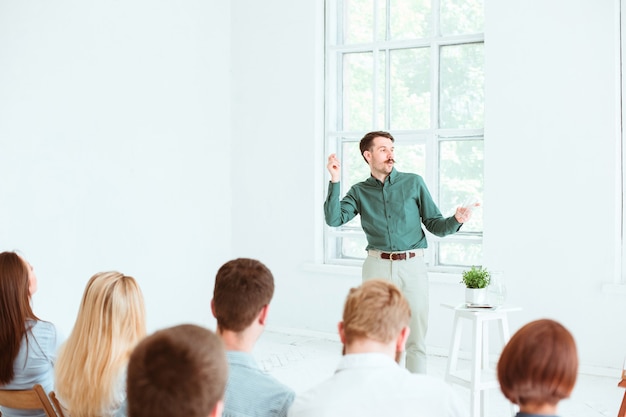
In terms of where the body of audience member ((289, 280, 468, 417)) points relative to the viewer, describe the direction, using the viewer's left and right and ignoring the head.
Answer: facing away from the viewer

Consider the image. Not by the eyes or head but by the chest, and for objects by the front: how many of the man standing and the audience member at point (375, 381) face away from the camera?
1

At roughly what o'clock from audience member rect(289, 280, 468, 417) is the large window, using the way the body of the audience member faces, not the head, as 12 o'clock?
The large window is roughly at 12 o'clock from the audience member.

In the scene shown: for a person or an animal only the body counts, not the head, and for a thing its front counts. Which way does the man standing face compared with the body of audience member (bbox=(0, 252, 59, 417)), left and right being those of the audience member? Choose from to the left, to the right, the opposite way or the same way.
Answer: the opposite way

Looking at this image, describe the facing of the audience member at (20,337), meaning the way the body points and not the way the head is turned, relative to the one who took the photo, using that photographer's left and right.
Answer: facing away from the viewer and to the right of the viewer

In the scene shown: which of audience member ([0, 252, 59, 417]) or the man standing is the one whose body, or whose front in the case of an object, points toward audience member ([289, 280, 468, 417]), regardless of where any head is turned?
the man standing

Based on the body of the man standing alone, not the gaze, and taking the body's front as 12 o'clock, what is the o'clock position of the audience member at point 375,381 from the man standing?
The audience member is roughly at 12 o'clock from the man standing.

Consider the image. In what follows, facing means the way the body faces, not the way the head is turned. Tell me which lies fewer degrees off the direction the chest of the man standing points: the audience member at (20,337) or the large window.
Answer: the audience member

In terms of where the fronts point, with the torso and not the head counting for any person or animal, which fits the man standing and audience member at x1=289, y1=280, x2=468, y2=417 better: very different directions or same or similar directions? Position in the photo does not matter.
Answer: very different directions
